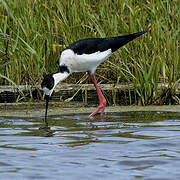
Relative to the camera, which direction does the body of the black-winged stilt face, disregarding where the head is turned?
to the viewer's left
